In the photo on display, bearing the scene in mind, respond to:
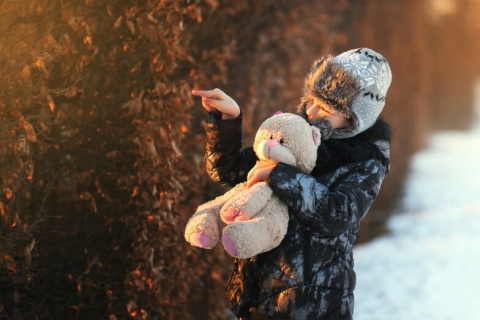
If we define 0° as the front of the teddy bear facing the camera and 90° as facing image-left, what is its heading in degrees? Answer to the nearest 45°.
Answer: approximately 45°
